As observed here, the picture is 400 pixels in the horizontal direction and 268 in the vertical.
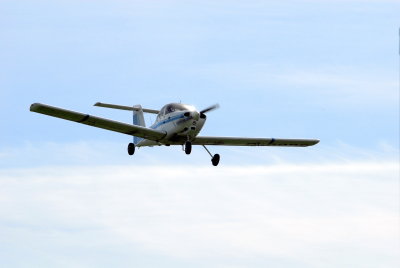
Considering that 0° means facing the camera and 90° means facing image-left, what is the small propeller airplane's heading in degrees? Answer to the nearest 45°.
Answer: approximately 315°
